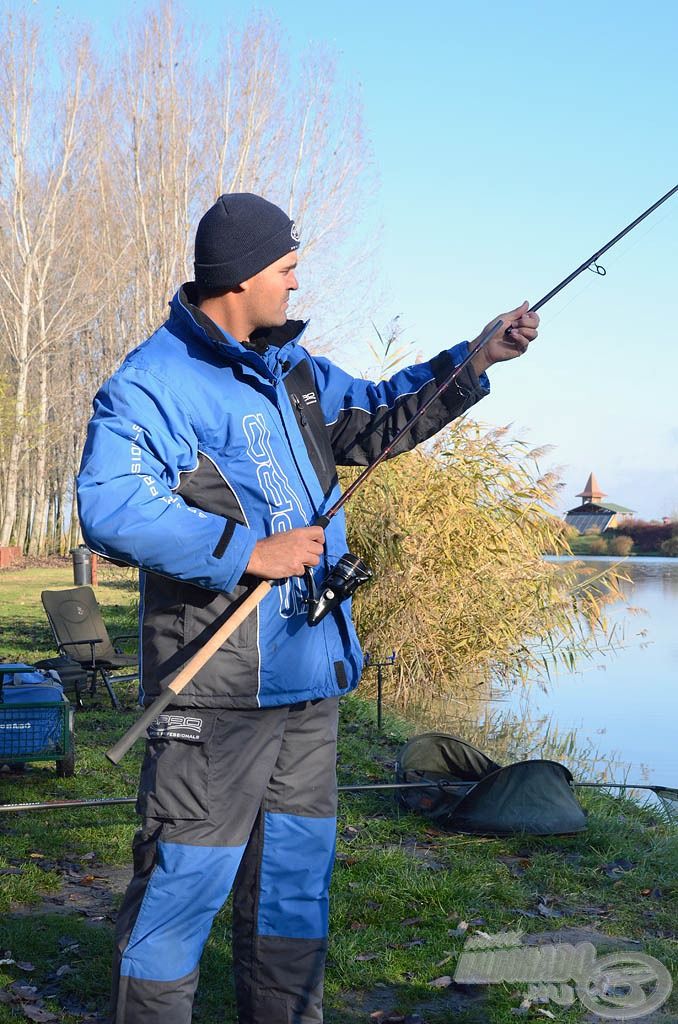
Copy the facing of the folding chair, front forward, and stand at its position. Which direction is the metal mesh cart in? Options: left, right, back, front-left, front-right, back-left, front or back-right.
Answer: front-right

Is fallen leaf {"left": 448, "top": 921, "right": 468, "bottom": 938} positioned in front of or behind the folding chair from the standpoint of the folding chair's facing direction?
in front

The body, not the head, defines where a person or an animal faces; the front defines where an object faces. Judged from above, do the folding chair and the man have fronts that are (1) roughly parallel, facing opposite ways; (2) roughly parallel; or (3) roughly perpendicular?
roughly parallel

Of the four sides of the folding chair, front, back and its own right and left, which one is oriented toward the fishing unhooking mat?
front

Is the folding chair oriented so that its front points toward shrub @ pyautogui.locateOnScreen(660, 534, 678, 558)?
no

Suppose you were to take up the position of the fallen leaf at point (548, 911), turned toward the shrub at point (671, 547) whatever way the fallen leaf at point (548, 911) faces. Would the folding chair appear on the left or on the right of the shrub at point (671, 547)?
left

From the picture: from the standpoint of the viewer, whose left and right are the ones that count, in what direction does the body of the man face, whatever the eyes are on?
facing the viewer and to the right of the viewer

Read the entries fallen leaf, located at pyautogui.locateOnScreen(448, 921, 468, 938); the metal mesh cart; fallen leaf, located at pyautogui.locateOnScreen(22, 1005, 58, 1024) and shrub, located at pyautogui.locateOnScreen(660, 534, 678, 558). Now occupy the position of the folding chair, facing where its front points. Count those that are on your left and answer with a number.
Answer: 1

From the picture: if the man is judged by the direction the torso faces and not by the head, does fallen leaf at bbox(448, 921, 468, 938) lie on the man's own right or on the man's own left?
on the man's own left

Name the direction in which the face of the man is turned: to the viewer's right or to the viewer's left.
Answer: to the viewer's right

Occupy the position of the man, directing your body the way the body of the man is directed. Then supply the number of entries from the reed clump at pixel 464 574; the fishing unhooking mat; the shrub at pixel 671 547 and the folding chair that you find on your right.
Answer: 0

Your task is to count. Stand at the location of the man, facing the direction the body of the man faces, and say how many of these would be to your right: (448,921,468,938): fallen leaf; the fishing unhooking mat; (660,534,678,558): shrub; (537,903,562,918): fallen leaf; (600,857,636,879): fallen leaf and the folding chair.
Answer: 0

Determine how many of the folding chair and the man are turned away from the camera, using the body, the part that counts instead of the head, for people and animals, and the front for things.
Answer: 0

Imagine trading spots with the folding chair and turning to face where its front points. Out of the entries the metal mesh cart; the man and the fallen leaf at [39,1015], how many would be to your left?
0

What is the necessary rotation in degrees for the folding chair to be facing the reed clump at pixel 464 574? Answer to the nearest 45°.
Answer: approximately 45° to its left

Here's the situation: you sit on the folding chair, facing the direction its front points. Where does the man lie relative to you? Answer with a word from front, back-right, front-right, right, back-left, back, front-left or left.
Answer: front-right

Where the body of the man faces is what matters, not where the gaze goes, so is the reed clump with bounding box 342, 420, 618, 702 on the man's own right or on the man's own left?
on the man's own left

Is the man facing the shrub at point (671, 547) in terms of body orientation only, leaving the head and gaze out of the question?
no
